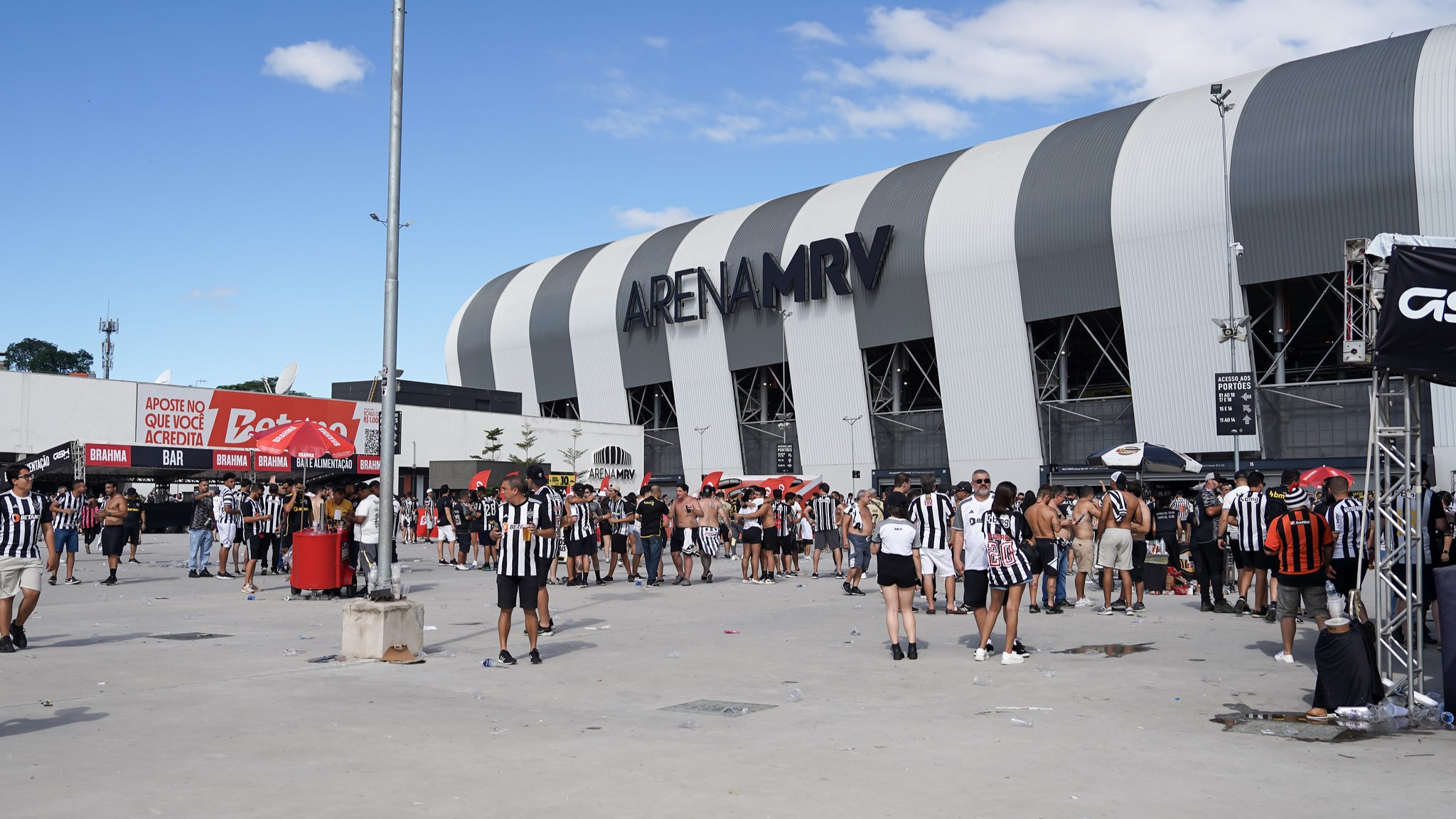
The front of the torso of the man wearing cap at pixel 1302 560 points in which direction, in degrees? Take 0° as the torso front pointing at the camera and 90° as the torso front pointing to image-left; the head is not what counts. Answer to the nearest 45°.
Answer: approximately 180°

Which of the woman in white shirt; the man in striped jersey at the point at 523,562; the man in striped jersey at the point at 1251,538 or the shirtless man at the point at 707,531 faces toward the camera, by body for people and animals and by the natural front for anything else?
the man in striped jersey at the point at 523,562

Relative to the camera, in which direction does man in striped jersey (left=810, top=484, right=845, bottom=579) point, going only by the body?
away from the camera

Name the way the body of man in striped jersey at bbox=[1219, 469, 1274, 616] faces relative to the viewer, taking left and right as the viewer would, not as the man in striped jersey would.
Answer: facing away from the viewer

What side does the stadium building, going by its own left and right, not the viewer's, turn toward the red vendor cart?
front

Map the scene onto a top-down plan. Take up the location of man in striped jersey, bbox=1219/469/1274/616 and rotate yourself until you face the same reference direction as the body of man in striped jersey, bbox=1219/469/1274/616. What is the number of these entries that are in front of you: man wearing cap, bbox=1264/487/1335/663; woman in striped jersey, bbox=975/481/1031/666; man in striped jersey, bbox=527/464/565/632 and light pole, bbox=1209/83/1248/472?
1

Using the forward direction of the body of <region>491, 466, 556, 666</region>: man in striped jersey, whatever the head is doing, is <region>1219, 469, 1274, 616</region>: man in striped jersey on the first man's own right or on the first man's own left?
on the first man's own left

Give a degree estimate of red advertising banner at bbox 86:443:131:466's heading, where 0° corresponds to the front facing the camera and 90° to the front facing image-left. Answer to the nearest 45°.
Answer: approximately 0°

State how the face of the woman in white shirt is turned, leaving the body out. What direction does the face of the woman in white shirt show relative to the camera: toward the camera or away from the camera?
away from the camera

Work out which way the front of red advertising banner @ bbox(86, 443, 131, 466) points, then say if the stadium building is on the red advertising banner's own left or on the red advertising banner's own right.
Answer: on the red advertising banner's own left

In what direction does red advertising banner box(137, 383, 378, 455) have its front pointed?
toward the camera

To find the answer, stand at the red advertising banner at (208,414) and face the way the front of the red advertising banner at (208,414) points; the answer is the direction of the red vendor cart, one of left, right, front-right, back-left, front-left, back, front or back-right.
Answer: front

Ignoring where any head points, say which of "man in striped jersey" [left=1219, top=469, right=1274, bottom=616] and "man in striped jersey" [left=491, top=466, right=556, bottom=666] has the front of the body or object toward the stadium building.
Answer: "man in striped jersey" [left=1219, top=469, right=1274, bottom=616]

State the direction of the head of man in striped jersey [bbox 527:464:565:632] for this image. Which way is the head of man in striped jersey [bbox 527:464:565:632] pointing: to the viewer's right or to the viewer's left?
to the viewer's left

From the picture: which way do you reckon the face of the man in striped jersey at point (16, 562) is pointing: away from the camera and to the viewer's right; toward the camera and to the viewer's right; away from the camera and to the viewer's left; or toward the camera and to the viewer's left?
toward the camera and to the viewer's right

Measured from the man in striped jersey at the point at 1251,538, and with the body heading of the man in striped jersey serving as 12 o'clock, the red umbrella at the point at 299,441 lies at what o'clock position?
The red umbrella is roughly at 9 o'clock from the man in striped jersey.

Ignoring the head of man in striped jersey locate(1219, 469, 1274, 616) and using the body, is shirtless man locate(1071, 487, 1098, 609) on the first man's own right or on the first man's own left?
on the first man's own left
